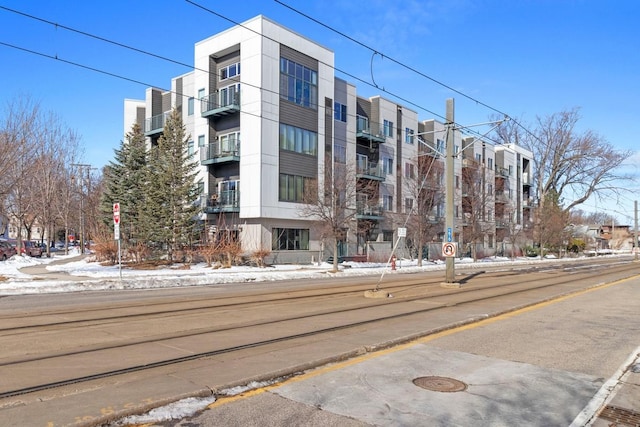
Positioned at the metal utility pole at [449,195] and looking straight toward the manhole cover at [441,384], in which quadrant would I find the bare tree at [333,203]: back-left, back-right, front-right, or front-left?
back-right

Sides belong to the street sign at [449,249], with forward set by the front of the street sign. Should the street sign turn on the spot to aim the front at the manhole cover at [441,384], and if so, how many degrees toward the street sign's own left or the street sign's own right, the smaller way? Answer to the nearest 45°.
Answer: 0° — it already faces it

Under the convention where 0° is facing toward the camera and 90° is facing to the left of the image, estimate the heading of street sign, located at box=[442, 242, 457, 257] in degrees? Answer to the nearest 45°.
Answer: approximately 0°

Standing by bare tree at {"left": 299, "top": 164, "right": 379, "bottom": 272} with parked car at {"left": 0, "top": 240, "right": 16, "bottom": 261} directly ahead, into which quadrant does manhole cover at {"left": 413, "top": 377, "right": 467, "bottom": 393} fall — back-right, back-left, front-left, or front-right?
back-left

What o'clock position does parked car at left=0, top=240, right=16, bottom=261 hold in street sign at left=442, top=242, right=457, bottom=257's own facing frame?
The parked car is roughly at 4 o'clock from the street sign.

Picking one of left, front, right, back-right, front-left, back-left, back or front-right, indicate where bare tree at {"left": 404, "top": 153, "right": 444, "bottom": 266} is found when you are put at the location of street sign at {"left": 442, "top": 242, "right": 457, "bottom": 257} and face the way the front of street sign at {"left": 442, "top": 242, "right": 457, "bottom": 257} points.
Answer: back

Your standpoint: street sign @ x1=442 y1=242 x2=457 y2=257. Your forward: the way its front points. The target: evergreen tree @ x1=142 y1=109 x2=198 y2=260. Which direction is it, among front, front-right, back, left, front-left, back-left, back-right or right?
back-right

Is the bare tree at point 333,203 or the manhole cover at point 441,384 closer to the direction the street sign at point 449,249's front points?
the manhole cover
